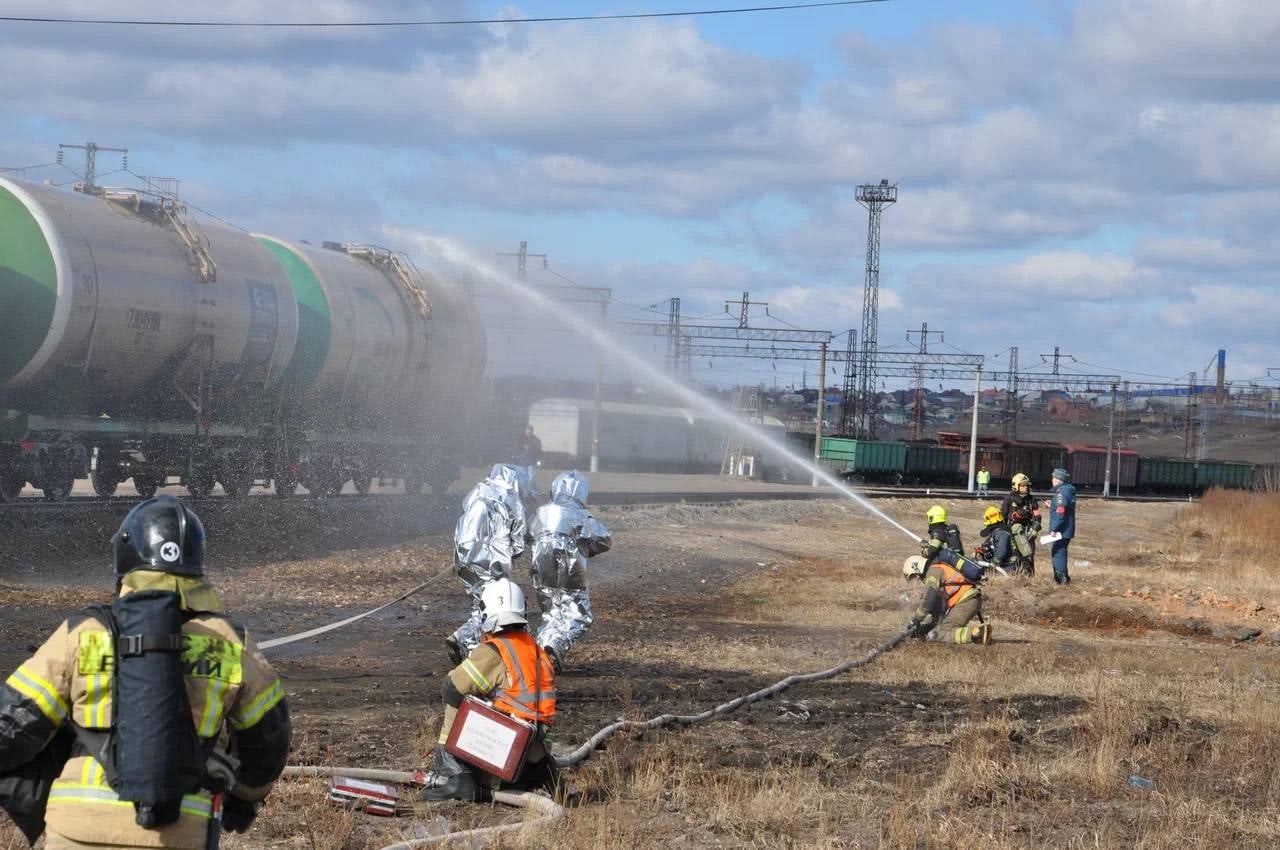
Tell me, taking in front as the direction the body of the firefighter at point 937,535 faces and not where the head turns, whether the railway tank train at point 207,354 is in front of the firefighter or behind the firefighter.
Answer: in front

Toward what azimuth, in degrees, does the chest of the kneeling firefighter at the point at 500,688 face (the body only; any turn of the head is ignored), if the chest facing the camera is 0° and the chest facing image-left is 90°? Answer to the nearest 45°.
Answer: approximately 135°

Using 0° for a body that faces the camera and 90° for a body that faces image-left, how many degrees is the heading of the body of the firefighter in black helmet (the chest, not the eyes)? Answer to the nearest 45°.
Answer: approximately 180°

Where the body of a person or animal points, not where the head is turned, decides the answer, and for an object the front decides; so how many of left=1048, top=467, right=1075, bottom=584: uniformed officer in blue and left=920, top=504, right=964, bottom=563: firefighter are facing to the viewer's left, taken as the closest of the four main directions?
2

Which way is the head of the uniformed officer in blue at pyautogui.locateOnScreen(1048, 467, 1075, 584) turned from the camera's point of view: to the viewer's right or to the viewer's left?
to the viewer's left

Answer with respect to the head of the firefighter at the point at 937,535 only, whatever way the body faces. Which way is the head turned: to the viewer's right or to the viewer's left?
to the viewer's left

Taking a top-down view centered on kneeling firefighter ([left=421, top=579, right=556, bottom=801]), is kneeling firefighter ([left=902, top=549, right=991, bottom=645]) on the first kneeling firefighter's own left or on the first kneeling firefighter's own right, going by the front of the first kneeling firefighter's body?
on the first kneeling firefighter's own right

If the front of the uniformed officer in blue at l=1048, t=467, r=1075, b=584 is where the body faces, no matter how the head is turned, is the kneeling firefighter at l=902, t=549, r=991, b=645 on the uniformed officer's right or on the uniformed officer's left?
on the uniformed officer's left

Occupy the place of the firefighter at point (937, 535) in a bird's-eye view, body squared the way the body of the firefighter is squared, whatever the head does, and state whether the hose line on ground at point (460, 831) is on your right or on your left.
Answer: on your left

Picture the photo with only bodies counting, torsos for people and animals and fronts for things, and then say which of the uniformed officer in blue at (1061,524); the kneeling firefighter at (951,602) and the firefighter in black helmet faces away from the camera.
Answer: the firefighter in black helmet

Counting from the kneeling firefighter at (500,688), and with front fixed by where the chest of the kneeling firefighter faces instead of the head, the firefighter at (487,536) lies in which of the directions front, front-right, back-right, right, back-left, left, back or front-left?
front-right

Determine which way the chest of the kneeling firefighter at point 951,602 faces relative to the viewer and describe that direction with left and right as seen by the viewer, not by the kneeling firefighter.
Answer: facing to the left of the viewer

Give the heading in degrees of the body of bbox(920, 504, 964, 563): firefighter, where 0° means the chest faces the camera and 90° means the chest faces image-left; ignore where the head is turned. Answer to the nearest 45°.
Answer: approximately 90°

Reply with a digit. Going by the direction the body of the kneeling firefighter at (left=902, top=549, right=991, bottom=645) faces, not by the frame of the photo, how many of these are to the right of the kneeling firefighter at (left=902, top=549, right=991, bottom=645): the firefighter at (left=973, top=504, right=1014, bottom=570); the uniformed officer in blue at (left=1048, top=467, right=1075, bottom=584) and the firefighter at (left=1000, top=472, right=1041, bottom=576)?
3
